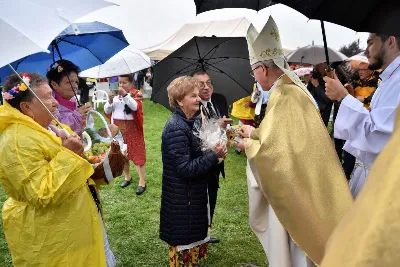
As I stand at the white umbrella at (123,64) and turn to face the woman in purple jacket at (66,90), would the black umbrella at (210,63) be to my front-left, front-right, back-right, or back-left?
front-left

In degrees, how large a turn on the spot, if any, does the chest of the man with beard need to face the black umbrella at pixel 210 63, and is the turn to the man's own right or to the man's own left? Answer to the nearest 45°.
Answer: approximately 45° to the man's own right

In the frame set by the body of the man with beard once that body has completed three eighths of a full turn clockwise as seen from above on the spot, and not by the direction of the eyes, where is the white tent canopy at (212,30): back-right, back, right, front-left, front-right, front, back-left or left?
left

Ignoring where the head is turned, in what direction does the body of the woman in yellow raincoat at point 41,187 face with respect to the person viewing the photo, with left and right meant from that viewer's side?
facing to the right of the viewer

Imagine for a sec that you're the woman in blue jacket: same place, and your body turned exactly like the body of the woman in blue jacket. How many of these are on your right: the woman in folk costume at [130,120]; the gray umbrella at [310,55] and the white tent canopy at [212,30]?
0

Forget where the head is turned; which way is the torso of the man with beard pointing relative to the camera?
to the viewer's left

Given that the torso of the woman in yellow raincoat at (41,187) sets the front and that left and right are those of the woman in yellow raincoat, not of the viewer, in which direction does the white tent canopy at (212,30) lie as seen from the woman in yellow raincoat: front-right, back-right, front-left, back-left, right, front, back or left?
front-left

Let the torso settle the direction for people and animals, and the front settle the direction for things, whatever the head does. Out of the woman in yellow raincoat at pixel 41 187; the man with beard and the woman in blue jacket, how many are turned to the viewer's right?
2

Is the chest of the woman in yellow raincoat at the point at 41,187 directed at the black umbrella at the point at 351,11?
yes

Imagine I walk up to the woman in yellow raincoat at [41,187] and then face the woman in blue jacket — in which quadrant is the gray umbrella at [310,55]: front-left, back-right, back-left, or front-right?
front-left

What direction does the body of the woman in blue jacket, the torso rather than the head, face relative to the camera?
to the viewer's right

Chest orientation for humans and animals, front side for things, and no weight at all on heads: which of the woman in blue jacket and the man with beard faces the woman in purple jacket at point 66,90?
the man with beard

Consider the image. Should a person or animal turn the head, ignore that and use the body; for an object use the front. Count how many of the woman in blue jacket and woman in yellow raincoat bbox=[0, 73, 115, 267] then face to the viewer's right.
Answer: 2

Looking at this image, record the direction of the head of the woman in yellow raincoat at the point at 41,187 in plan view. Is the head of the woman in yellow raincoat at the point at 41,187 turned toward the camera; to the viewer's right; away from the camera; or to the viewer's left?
to the viewer's right

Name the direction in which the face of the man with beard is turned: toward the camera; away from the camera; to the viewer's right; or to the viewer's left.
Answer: to the viewer's left

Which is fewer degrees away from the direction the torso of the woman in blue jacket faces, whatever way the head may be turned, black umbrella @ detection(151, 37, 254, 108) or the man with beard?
the man with beard
